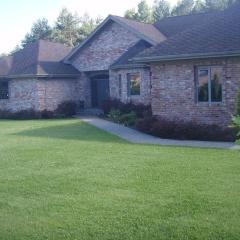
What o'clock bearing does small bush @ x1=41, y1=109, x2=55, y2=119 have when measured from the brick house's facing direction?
The small bush is roughly at 2 o'clock from the brick house.

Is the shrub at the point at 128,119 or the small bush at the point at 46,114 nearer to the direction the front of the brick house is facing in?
the shrub

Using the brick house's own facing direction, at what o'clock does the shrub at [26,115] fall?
The shrub is roughly at 2 o'clock from the brick house.

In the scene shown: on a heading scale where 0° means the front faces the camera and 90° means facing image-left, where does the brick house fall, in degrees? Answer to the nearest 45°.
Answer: approximately 45°

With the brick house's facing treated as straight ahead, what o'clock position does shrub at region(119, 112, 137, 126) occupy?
The shrub is roughly at 11 o'clock from the brick house.
